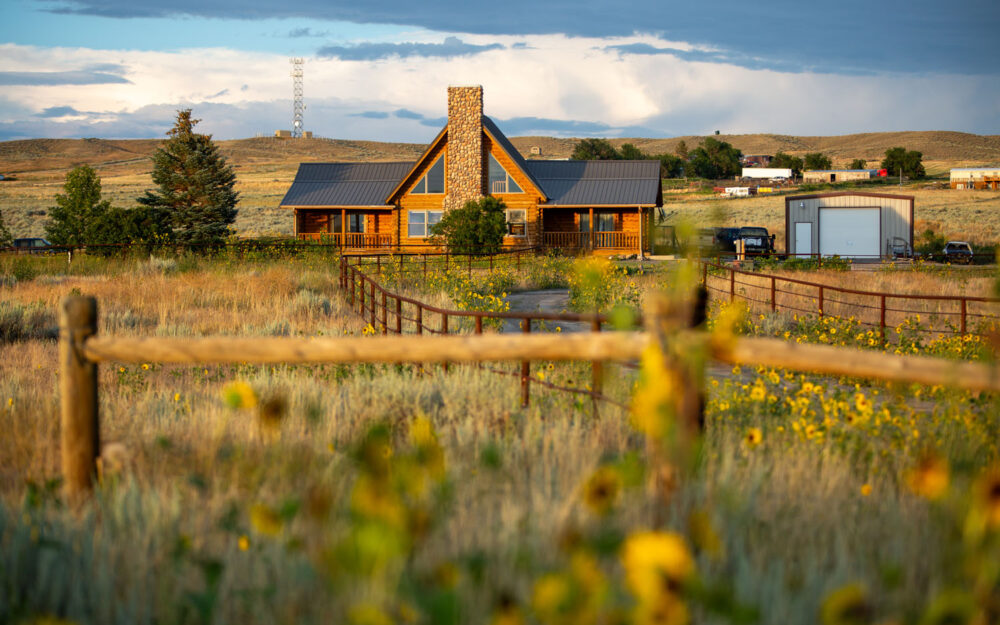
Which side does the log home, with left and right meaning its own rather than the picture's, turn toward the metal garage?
left

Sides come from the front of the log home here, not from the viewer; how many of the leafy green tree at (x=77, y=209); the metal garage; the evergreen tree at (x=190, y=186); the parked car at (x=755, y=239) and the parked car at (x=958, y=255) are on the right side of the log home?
2

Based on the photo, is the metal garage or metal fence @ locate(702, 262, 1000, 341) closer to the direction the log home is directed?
the metal fence

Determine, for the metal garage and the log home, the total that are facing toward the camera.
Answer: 2

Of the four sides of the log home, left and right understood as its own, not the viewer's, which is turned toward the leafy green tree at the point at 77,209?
right

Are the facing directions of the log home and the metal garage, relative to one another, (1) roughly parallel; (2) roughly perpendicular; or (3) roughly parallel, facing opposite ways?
roughly parallel

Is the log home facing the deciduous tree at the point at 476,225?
yes

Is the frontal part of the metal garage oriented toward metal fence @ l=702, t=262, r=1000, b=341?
yes

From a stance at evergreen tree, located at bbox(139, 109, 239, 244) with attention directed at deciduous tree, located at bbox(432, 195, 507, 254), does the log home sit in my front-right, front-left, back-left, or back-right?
front-left

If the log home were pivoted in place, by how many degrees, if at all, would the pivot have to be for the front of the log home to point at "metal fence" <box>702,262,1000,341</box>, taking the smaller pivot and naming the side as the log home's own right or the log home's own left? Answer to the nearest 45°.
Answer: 0° — it already faces it

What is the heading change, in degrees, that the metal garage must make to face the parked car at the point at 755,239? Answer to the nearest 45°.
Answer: approximately 90° to its right

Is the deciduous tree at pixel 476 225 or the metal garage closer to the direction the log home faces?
the deciduous tree

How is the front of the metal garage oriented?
toward the camera
